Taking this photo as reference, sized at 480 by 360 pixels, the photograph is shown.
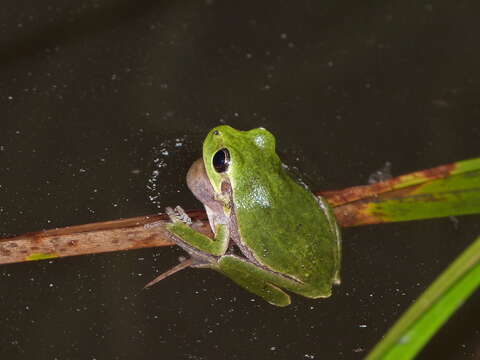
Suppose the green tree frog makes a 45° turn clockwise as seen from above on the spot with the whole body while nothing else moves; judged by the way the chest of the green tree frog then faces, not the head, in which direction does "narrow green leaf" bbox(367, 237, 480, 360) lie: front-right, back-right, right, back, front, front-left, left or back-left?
back

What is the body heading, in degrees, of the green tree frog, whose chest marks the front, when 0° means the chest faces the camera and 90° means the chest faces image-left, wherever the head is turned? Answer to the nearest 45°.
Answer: approximately 135°
